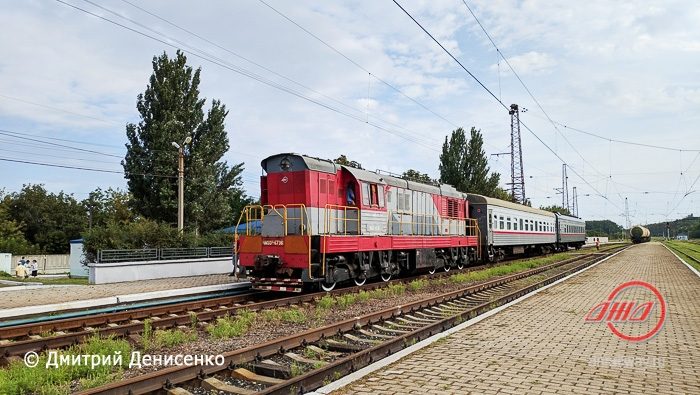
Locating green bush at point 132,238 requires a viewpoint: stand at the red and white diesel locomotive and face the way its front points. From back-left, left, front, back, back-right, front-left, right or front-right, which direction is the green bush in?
right

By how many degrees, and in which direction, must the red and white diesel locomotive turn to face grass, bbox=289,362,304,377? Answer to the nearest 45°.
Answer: approximately 45° to its left

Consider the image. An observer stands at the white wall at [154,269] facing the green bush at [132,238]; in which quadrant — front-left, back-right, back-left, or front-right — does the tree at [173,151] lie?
front-right

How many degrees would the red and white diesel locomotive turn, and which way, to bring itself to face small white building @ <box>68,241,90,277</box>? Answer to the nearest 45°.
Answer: approximately 90° to its right

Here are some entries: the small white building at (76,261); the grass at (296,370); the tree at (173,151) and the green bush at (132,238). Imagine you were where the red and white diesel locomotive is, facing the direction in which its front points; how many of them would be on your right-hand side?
3

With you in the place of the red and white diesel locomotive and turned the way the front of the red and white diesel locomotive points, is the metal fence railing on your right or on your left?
on your right

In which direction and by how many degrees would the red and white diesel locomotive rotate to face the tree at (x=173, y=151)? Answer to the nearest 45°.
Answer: approximately 90° to its right

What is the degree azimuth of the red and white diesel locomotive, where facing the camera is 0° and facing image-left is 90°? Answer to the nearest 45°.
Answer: approximately 45°

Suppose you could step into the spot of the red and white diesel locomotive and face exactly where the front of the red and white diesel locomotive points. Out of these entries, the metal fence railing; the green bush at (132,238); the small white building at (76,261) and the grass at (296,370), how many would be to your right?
3

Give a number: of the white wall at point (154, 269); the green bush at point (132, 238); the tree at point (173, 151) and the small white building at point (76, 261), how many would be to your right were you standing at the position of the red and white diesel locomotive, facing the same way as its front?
4
